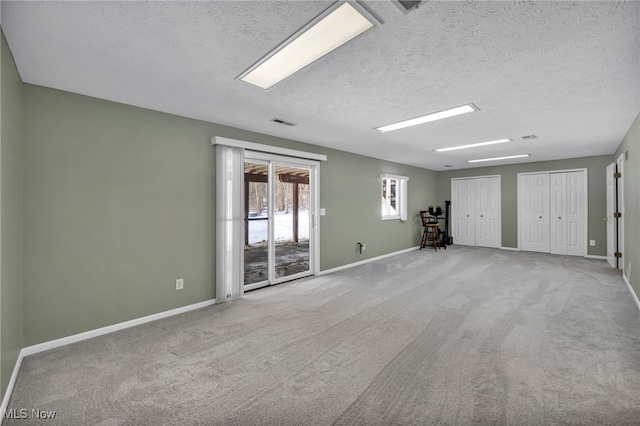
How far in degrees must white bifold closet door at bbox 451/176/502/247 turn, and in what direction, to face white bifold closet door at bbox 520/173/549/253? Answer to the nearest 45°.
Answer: approximately 90° to its left

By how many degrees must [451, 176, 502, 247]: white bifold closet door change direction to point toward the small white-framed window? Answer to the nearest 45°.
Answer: approximately 45° to its right

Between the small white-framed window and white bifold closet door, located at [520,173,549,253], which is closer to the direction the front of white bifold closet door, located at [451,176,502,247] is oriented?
the small white-framed window

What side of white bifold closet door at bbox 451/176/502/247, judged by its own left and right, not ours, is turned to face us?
front

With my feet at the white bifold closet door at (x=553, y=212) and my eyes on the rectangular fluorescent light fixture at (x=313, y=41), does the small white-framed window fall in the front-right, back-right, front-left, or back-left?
front-right

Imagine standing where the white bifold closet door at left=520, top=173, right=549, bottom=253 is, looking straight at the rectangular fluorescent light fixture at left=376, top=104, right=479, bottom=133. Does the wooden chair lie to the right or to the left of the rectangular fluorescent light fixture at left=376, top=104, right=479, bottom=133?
right

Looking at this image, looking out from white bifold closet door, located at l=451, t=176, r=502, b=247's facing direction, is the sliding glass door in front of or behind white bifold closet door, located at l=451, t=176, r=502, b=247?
in front

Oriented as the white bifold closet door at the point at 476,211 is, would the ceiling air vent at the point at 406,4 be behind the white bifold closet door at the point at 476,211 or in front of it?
in front

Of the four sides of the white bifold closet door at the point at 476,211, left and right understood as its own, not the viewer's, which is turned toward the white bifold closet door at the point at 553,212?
left

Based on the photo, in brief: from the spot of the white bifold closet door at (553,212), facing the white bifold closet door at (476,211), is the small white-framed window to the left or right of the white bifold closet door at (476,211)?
left

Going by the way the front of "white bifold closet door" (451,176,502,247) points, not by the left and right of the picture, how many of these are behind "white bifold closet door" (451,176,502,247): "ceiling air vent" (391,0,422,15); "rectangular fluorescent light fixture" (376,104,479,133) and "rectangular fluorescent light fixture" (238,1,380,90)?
0

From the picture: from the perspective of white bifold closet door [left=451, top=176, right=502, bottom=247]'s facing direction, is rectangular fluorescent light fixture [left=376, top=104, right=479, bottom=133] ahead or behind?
ahead

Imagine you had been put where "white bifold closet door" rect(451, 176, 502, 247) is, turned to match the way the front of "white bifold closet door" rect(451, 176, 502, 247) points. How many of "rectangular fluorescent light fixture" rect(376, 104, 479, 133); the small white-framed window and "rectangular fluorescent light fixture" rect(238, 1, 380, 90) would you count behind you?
0

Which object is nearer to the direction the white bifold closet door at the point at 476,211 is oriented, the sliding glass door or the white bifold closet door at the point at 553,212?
the sliding glass door

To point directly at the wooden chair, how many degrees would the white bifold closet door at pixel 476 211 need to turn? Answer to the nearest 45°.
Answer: approximately 45° to its right

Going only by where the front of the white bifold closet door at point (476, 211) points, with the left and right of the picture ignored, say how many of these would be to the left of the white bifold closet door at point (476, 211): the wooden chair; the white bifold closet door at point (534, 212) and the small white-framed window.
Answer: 1

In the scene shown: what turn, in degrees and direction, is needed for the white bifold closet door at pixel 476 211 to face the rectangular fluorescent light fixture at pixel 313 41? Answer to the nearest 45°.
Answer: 0° — it already faces it
